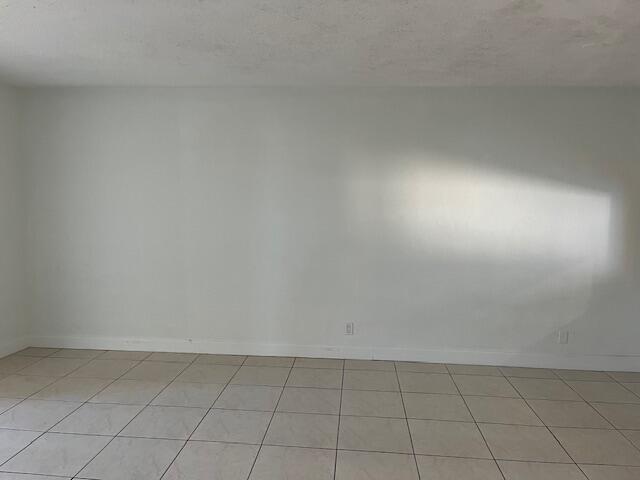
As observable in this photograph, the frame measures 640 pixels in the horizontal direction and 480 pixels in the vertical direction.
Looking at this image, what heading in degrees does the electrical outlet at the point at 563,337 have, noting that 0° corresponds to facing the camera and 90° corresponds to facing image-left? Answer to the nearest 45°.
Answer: approximately 0°
